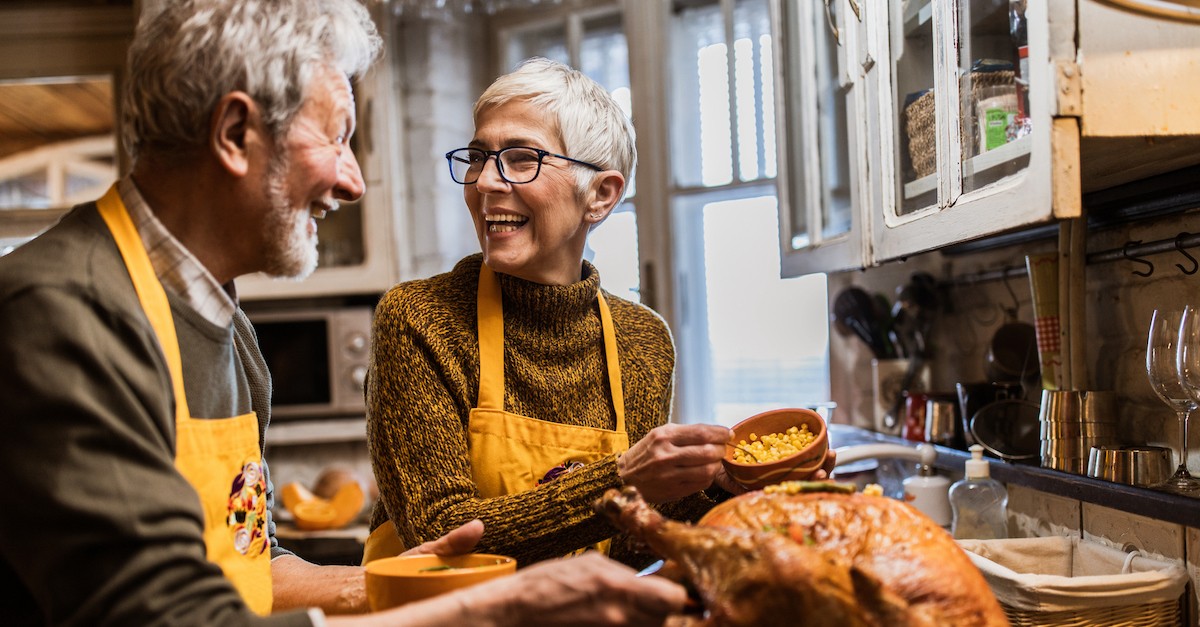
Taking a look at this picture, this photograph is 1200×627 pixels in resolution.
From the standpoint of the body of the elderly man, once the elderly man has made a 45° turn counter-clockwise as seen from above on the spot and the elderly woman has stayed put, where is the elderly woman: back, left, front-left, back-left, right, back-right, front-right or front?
front

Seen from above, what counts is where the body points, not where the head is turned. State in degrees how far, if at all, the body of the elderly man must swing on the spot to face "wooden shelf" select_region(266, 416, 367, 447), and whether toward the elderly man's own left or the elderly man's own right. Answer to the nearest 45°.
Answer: approximately 90° to the elderly man's own left

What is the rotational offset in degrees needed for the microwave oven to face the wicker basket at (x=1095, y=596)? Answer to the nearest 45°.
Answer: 0° — it already faces it

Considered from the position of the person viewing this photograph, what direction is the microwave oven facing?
facing the viewer

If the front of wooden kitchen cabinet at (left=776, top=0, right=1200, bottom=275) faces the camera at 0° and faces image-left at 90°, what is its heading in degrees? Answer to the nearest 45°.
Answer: approximately 45°

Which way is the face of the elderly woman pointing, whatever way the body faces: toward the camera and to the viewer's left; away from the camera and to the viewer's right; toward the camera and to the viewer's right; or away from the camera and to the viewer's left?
toward the camera and to the viewer's left

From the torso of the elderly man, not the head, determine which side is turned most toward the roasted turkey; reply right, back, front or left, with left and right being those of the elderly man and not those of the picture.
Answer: front

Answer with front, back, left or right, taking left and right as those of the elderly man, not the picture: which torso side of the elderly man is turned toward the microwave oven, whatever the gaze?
left

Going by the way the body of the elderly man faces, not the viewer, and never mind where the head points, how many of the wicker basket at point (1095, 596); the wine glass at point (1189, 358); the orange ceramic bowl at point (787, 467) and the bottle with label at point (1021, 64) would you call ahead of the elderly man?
4

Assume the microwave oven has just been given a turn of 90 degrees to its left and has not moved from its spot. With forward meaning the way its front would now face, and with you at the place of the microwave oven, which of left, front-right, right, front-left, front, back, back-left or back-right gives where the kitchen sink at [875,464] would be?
front-right

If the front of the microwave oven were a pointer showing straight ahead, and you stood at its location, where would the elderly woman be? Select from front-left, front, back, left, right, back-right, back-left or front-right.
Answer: front

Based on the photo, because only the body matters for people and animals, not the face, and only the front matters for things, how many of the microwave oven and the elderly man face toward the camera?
1

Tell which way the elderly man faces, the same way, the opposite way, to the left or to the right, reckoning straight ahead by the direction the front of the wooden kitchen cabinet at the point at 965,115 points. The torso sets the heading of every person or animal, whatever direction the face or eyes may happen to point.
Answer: the opposite way

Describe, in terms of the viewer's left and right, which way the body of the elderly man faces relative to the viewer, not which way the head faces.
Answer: facing to the right of the viewer

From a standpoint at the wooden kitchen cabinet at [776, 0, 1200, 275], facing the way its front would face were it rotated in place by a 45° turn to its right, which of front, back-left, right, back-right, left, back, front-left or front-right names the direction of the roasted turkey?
left

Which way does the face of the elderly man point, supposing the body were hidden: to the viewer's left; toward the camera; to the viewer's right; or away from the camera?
to the viewer's right

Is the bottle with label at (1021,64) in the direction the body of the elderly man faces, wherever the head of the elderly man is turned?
yes

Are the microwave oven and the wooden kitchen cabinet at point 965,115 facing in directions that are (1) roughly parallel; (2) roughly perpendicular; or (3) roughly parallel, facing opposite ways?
roughly perpendicular
